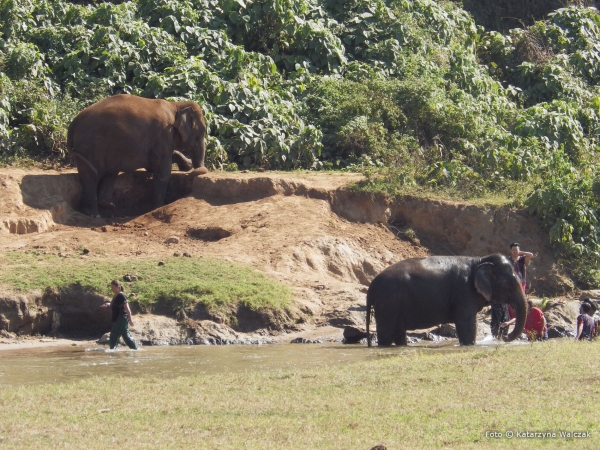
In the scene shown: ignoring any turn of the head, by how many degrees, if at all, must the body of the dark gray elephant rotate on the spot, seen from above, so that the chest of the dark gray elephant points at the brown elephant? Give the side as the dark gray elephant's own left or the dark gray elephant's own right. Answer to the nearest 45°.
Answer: approximately 135° to the dark gray elephant's own left

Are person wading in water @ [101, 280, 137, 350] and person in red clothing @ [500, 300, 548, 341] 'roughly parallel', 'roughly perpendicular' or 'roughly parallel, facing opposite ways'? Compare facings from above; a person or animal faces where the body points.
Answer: roughly parallel

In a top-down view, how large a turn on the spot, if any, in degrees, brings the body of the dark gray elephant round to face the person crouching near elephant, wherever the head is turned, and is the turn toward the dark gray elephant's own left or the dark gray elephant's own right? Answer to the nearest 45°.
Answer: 0° — it already faces them

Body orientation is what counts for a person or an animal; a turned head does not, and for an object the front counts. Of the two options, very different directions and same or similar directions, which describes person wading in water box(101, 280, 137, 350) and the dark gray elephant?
very different directions

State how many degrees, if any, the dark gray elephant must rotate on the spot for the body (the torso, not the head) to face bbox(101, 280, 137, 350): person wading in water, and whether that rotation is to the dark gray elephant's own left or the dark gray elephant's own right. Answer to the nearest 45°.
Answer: approximately 180°

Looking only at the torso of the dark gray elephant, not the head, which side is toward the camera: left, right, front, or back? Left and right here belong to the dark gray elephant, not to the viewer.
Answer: right

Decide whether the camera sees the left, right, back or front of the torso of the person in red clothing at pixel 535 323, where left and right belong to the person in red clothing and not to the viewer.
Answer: left

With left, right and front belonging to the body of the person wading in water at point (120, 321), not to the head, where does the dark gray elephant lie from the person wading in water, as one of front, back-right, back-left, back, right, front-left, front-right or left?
back

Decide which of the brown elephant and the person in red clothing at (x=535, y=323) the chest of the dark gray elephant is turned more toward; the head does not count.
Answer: the person in red clothing

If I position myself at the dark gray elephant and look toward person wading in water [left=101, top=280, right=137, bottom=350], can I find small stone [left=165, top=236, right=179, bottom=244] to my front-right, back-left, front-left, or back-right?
front-right

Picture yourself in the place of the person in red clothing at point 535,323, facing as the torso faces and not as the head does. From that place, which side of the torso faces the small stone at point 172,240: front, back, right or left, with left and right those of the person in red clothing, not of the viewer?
front

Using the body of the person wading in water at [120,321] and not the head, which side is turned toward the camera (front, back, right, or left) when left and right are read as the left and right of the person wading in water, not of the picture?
left

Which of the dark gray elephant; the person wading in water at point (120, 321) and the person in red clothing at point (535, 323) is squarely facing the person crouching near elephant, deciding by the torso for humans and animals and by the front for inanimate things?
the dark gray elephant

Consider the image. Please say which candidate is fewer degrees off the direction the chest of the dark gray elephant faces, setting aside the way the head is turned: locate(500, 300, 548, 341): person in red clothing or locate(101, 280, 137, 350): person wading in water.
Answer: the person in red clothing

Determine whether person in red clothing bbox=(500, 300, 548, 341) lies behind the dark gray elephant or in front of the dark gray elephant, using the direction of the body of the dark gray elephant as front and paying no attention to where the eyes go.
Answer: in front

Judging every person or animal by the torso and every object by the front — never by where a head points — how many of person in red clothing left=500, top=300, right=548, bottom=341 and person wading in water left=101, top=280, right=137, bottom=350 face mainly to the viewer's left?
2
